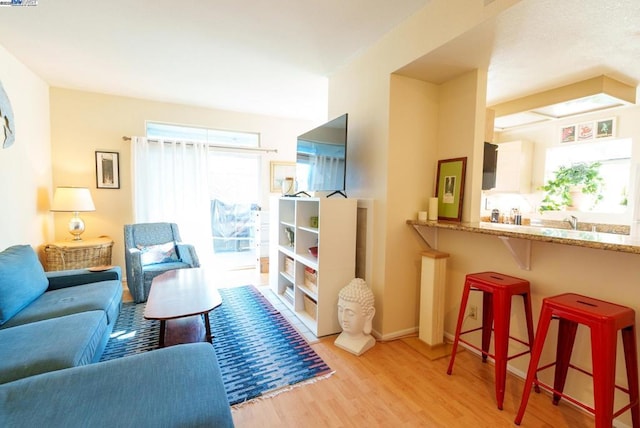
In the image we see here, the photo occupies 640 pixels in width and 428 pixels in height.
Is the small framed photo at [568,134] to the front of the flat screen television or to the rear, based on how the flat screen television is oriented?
to the rear

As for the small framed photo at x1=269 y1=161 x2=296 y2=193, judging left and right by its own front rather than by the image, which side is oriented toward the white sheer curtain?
right

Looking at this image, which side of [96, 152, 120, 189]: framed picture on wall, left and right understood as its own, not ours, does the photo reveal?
front

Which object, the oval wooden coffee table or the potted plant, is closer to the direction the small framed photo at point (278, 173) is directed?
the oval wooden coffee table

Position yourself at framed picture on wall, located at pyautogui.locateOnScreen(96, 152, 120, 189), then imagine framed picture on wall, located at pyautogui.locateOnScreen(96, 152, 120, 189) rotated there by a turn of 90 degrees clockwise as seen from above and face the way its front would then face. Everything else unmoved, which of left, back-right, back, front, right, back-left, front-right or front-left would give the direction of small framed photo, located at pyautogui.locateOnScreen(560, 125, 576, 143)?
back-left

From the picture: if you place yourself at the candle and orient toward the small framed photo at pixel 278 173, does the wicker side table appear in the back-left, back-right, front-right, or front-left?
front-left

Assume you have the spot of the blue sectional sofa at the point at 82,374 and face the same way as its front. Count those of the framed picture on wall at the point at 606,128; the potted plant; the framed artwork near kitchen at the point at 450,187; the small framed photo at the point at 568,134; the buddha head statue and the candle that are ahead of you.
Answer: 6

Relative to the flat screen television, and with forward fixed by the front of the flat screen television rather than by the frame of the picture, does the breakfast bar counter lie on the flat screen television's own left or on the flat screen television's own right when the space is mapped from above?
on the flat screen television's own left

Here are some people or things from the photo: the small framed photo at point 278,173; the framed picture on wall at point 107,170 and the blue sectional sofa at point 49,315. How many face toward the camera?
2

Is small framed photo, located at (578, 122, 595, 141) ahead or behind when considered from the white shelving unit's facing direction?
behind

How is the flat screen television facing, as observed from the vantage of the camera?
facing the viewer and to the left of the viewer

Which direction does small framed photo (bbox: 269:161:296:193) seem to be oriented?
toward the camera

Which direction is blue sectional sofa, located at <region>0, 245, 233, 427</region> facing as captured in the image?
to the viewer's right
